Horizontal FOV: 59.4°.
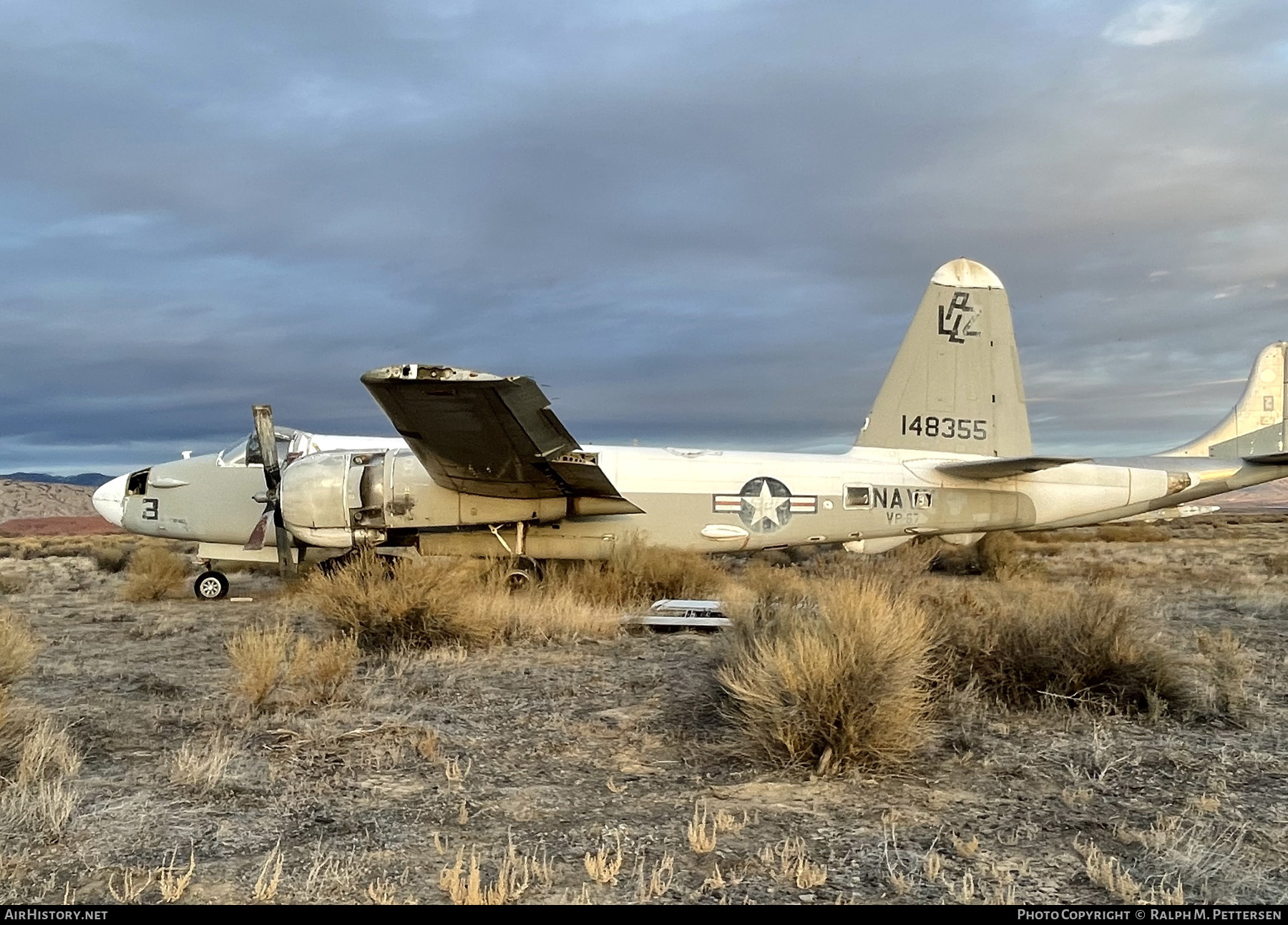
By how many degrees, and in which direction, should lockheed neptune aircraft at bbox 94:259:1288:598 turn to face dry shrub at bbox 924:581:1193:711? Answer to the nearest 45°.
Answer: approximately 90° to its left

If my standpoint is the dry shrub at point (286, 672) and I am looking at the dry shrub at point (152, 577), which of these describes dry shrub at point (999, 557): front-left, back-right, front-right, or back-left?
front-right

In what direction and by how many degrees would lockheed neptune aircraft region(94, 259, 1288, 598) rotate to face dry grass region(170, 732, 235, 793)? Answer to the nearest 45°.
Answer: approximately 90° to its left

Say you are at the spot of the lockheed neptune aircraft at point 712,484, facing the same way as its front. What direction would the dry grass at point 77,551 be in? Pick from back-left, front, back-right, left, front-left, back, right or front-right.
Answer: front-right

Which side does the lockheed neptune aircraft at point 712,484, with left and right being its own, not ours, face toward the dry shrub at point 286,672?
left

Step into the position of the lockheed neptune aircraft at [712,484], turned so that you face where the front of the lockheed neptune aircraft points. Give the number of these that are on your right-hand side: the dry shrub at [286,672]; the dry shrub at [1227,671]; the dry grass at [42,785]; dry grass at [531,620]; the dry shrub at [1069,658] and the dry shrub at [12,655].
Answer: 0

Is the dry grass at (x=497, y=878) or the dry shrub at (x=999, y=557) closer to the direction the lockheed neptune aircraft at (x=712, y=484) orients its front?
the dry grass

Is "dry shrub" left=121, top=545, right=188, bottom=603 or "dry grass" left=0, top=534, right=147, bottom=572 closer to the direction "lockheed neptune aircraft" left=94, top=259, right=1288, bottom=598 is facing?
the dry shrub

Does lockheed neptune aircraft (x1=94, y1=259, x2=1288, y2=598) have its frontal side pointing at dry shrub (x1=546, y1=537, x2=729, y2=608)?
no

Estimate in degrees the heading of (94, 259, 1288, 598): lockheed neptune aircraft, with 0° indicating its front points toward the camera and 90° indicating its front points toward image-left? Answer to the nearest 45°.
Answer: approximately 90°

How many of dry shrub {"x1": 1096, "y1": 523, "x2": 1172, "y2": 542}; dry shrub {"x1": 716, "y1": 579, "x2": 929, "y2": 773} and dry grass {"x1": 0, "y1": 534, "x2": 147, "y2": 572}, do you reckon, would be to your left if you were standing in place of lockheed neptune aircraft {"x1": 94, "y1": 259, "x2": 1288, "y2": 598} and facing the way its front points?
1

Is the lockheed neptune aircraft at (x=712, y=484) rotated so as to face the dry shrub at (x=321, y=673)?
no

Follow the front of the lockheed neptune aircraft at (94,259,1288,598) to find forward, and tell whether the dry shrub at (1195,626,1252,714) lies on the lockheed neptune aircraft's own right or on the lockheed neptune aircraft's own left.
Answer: on the lockheed neptune aircraft's own left

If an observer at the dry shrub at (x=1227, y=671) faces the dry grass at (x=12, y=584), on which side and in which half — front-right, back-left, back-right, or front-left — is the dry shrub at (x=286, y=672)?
front-left

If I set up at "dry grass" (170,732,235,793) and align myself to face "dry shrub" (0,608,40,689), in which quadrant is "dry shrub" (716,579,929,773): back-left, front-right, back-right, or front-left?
back-right

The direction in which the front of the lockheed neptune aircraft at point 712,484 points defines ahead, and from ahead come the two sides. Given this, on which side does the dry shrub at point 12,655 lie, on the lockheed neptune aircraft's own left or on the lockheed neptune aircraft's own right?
on the lockheed neptune aircraft's own left

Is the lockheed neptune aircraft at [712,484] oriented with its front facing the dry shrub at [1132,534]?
no

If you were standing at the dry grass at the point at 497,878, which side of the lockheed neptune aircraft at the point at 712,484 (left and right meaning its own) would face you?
left

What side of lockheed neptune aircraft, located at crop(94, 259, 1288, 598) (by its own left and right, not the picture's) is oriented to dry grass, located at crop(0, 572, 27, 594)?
front

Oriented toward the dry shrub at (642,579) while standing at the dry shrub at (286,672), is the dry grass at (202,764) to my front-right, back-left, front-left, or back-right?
back-right
